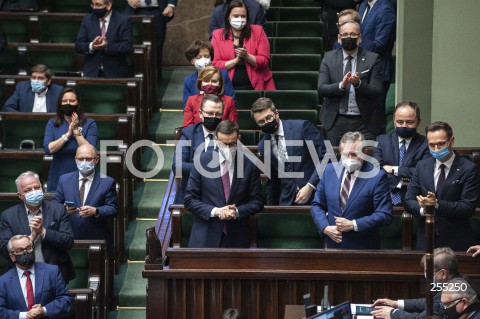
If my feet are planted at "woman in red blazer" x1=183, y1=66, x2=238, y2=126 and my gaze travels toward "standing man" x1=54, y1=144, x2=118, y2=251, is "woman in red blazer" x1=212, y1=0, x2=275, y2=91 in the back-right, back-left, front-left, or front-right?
back-right

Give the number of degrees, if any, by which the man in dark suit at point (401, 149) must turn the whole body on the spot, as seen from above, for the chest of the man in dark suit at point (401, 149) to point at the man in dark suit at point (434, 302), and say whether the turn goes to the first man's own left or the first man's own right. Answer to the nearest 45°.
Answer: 0° — they already face them

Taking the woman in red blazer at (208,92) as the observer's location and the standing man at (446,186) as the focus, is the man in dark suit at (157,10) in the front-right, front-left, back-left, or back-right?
back-left

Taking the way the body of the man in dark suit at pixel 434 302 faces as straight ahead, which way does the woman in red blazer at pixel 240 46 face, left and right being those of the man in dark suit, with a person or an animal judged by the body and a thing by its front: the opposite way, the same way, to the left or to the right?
to the left

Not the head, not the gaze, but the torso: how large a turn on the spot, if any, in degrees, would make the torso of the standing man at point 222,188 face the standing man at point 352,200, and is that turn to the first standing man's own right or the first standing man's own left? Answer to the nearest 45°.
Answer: approximately 90° to the first standing man's own left
